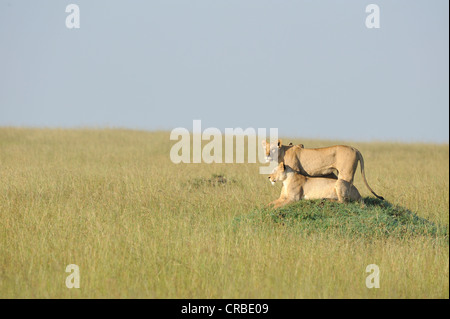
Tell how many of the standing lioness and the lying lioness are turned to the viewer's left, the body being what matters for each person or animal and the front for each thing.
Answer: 2

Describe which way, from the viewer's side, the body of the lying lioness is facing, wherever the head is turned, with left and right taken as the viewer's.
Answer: facing to the left of the viewer

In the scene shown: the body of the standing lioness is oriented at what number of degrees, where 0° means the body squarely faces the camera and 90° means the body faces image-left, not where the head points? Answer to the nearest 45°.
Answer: approximately 90°
